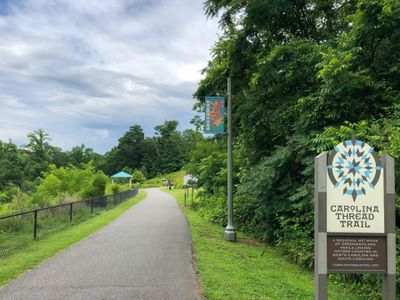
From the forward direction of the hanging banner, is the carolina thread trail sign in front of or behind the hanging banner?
in front

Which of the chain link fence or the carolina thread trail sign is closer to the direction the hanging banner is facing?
the carolina thread trail sign

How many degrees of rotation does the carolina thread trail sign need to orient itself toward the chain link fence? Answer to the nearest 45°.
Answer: approximately 135° to its right

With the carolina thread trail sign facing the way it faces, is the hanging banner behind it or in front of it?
behind

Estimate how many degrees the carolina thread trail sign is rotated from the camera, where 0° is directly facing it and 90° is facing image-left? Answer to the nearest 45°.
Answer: approximately 0°

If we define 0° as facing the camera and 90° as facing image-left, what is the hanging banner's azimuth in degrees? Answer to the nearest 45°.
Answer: approximately 0°
